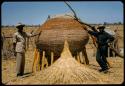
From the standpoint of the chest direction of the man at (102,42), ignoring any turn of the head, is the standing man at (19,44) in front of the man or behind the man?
in front

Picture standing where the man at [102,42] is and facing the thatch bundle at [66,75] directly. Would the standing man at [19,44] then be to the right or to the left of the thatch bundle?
right

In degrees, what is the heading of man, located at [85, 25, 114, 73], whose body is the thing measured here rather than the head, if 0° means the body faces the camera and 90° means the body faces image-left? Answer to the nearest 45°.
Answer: approximately 45°

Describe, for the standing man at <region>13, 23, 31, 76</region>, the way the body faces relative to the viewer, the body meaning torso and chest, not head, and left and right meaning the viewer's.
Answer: facing the viewer and to the right of the viewer

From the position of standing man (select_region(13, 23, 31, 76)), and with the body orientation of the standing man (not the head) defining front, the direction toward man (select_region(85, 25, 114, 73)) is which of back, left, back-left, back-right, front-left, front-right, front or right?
front-left

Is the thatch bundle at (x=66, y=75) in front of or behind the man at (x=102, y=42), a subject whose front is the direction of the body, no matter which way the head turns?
in front

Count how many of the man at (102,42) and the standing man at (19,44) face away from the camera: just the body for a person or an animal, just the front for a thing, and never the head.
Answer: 0
